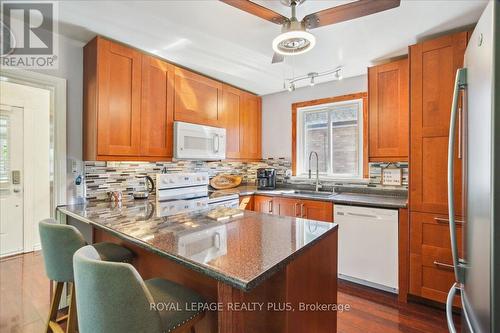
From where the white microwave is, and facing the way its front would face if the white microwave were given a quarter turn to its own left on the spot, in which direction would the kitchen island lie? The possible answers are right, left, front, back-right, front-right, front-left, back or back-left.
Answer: back-right

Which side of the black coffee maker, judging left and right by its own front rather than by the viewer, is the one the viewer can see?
front

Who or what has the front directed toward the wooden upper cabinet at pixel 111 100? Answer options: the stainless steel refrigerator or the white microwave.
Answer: the stainless steel refrigerator

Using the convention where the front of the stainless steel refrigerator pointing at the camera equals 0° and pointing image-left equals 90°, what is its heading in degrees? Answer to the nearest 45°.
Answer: approximately 90°

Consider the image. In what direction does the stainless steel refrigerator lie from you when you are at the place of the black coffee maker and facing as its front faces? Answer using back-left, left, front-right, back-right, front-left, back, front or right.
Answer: front

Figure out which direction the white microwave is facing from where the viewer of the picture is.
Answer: facing the viewer and to the right of the viewer

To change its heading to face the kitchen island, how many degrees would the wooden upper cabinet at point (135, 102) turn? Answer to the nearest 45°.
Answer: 0° — it already faces it

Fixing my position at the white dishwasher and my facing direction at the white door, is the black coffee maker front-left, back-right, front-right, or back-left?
front-right

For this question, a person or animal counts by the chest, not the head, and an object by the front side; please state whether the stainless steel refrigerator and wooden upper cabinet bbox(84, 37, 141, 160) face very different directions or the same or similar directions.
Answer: very different directions

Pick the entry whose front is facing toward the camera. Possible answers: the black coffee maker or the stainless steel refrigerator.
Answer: the black coffee maker

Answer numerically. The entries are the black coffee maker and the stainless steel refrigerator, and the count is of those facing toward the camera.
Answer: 1
